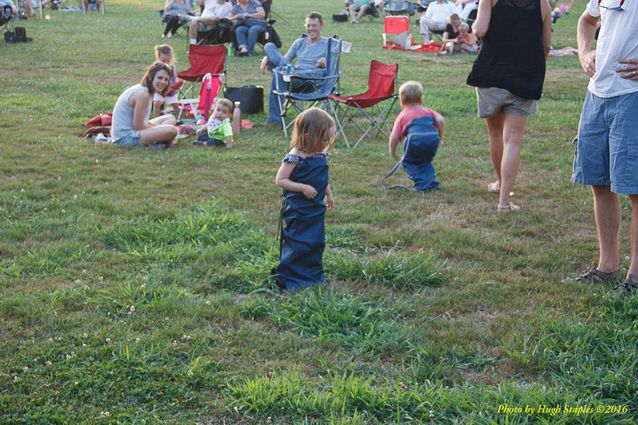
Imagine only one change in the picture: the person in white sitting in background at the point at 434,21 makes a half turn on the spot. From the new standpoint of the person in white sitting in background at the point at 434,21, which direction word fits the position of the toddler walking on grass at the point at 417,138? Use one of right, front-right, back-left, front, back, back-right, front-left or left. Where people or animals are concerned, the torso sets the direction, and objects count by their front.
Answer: back-right

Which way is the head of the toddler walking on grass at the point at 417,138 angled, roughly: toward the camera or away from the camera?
away from the camera

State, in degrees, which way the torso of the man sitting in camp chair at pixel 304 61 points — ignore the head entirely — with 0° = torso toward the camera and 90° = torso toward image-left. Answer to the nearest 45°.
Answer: approximately 45°

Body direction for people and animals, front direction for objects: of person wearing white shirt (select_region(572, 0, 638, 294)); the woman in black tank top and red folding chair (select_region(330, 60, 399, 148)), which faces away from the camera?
the woman in black tank top

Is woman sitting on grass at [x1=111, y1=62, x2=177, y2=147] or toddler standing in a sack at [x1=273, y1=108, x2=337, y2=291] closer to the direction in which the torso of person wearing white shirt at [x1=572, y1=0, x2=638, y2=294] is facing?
the toddler standing in a sack

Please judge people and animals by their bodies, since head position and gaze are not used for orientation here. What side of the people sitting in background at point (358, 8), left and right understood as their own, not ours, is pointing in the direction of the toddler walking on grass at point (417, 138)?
front

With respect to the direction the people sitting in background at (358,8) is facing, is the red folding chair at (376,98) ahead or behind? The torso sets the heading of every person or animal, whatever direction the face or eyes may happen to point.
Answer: ahead

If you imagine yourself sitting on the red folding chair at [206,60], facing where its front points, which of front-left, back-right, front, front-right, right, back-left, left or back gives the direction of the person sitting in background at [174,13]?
back-right

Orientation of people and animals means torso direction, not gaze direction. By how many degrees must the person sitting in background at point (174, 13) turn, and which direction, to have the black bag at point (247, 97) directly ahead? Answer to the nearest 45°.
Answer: approximately 45° to their left

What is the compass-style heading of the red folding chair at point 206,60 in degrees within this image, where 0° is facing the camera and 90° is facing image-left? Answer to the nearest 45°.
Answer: approximately 45°

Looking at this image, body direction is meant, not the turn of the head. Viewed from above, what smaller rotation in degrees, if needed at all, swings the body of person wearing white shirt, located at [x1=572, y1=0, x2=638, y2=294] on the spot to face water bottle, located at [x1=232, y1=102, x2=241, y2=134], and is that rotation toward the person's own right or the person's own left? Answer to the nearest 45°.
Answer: approximately 90° to the person's own right

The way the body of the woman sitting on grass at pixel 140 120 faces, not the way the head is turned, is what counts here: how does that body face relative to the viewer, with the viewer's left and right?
facing to the right of the viewer

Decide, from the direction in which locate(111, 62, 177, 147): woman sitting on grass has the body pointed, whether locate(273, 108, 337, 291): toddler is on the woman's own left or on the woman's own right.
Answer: on the woman's own right

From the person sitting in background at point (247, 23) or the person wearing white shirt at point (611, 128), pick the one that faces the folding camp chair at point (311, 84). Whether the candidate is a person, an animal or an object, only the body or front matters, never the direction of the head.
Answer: the person sitting in background

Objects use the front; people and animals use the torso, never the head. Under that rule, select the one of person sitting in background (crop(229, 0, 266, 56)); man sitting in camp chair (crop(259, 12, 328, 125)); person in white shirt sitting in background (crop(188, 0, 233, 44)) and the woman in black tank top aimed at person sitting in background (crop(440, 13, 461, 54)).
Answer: the woman in black tank top
